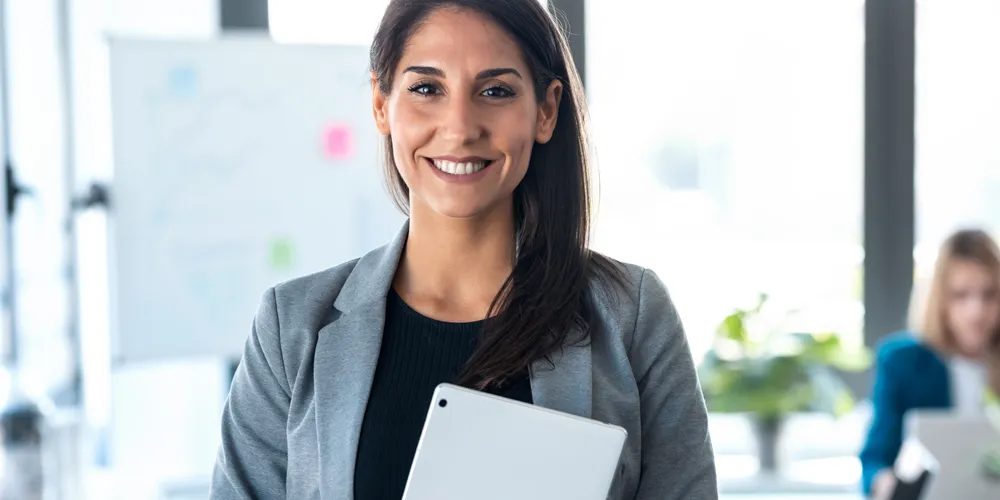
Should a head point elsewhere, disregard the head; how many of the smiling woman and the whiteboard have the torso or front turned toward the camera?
2

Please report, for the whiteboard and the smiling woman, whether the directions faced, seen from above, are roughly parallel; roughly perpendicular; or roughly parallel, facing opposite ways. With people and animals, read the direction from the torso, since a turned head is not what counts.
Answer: roughly parallel

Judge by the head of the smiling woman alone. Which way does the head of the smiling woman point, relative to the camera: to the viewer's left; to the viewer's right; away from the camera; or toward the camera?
toward the camera

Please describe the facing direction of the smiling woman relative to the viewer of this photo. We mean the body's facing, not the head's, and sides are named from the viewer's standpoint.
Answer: facing the viewer

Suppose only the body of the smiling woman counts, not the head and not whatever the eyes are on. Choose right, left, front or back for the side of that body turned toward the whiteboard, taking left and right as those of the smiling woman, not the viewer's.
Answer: back

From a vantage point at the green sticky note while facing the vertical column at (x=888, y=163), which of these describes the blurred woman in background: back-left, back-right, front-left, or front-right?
front-right

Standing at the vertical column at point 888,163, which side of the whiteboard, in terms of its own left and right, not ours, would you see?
left

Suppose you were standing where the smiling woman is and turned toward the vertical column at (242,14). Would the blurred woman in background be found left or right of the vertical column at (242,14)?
right

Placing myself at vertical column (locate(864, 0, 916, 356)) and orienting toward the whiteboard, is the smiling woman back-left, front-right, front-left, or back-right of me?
front-left

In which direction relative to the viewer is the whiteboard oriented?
toward the camera

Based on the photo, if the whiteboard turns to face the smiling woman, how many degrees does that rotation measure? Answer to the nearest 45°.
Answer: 0° — it already faces them

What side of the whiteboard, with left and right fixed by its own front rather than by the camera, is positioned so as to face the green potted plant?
left
